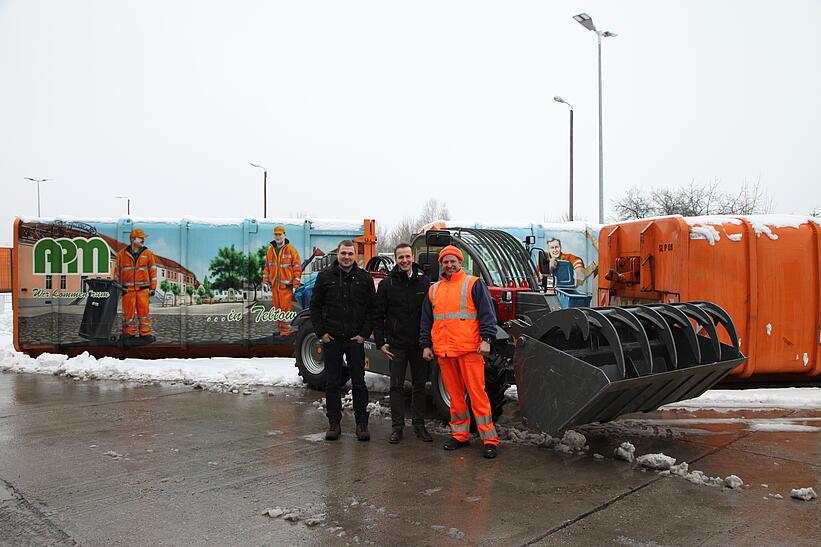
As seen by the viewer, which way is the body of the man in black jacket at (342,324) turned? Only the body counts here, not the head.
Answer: toward the camera

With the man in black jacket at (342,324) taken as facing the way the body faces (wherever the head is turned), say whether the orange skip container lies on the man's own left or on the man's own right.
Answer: on the man's own left

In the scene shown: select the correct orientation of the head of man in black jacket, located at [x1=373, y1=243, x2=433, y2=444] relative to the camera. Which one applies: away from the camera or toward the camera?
toward the camera

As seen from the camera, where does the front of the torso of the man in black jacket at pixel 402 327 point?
toward the camera

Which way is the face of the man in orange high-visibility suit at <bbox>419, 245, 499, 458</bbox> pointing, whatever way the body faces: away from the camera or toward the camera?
toward the camera

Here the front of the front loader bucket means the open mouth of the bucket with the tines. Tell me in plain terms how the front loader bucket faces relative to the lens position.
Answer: facing the viewer and to the right of the viewer

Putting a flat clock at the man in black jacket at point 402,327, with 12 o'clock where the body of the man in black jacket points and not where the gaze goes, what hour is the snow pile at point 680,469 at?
The snow pile is roughly at 10 o'clock from the man in black jacket.

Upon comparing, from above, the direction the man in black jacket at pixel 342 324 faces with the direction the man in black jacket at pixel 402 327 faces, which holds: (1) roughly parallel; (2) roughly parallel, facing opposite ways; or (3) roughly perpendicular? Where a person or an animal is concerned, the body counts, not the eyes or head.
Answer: roughly parallel

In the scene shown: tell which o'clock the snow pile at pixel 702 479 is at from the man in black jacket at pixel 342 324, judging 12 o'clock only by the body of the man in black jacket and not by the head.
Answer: The snow pile is roughly at 10 o'clock from the man in black jacket.

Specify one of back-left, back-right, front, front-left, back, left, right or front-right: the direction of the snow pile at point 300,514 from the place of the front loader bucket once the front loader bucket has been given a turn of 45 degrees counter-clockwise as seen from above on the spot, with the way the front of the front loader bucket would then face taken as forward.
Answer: back-right

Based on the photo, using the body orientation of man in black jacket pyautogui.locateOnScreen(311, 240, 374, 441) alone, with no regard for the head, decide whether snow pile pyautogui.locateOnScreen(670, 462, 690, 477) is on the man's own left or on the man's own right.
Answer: on the man's own left

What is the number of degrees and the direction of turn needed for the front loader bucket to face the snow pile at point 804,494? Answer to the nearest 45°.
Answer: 0° — it already faces it

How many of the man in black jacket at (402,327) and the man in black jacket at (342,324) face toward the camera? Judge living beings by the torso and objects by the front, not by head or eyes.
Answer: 2
